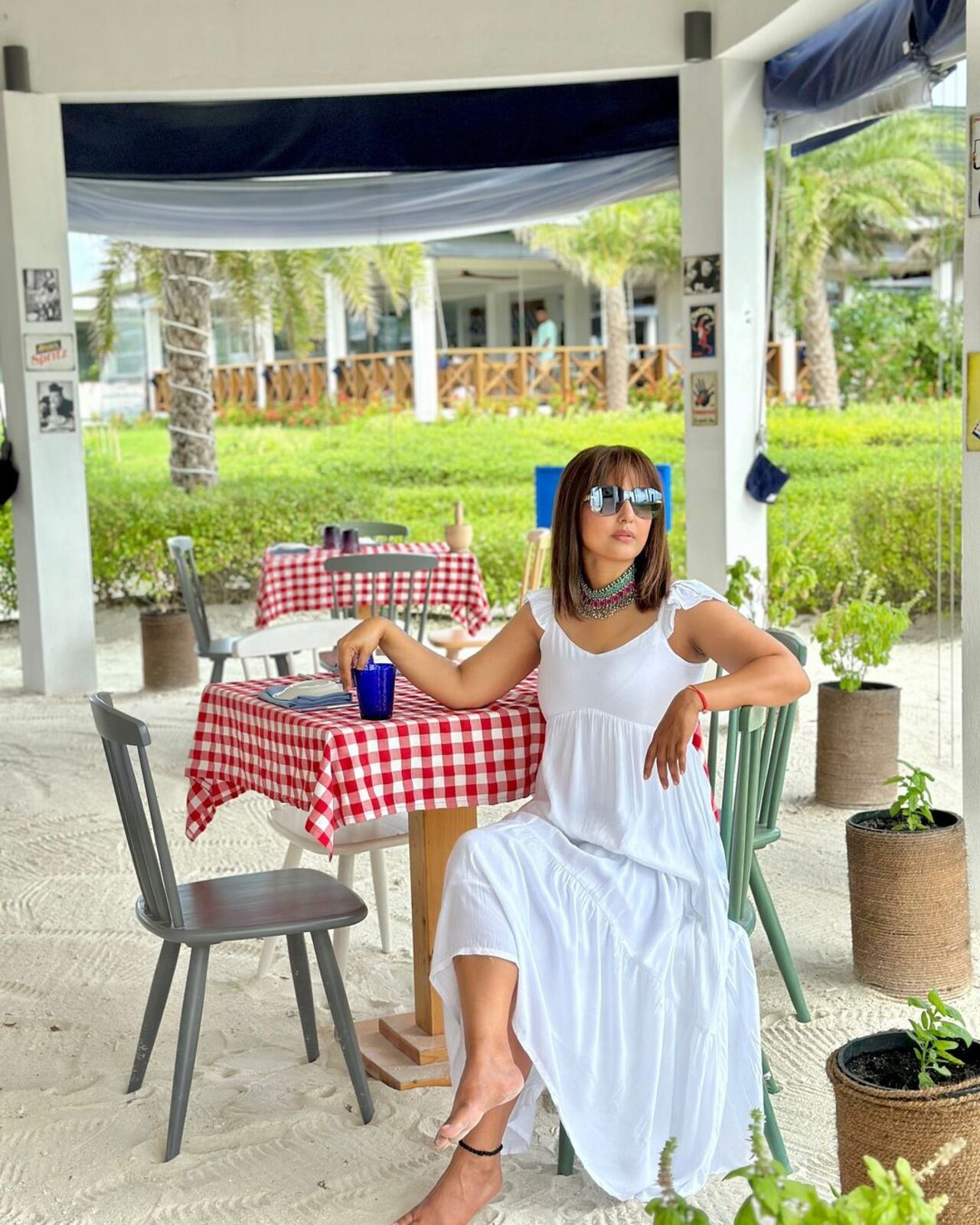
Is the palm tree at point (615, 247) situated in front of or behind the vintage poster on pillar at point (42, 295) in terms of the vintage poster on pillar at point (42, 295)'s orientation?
behind

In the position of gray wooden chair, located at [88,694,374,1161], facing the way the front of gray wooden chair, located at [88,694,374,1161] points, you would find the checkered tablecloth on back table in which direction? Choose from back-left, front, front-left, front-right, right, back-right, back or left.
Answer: left

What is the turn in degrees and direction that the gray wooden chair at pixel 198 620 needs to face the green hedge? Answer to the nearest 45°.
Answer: approximately 45° to its left

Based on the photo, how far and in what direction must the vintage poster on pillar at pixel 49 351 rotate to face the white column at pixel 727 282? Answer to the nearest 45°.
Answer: approximately 45° to its left

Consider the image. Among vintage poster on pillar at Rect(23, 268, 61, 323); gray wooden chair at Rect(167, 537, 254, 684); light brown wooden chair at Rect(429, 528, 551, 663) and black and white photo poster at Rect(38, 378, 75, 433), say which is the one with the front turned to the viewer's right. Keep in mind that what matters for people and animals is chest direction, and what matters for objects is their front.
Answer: the gray wooden chair

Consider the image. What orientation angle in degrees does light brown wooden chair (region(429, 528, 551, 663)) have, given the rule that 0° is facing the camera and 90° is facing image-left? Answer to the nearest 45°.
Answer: approximately 90°

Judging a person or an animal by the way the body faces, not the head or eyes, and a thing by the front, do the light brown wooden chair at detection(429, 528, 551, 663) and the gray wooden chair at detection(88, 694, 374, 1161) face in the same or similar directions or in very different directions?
very different directions

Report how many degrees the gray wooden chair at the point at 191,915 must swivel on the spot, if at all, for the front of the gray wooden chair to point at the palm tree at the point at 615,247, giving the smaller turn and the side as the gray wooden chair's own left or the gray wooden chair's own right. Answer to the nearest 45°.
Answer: approximately 90° to the gray wooden chair's own left

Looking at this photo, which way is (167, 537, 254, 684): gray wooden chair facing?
to the viewer's right

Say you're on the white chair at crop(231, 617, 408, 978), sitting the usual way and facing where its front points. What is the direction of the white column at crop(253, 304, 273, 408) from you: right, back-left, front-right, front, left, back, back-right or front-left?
back-left

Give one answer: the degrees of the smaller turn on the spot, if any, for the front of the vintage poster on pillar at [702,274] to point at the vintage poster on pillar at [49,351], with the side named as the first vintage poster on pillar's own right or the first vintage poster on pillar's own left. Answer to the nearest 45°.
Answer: approximately 90° to the first vintage poster on pillar's own right

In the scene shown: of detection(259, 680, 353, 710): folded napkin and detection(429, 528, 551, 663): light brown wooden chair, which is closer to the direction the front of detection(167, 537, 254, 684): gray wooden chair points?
the light brown wooden chair

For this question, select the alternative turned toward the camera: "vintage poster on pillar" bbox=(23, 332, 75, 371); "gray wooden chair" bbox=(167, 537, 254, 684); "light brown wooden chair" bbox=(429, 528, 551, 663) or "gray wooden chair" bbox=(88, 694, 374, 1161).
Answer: the vintage poster on pillar

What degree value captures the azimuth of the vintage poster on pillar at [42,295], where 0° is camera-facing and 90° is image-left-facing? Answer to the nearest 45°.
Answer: approximately 0°
